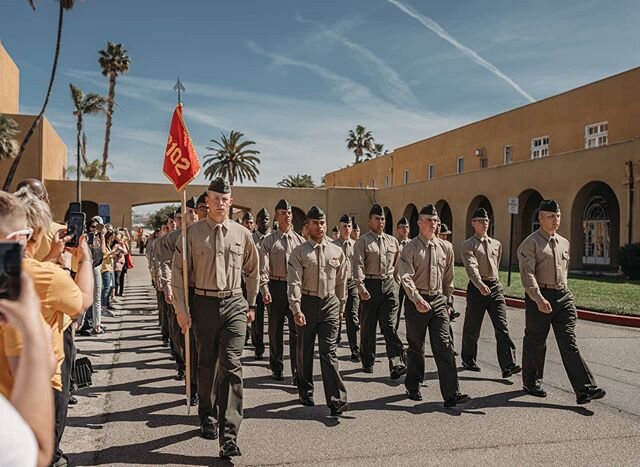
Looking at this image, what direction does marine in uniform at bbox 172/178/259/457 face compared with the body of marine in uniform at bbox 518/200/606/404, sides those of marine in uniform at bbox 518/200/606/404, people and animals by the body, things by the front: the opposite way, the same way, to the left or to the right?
the same way

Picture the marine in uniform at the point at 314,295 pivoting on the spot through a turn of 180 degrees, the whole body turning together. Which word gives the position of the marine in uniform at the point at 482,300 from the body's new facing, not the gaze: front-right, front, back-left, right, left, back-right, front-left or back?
front-right

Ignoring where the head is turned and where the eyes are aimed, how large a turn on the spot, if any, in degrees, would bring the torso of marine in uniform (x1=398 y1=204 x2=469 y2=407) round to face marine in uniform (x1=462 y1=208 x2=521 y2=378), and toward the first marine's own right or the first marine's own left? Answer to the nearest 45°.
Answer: approximately 90° to the first marine's own left

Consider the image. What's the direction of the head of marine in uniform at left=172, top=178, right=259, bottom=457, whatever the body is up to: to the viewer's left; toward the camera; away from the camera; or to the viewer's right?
toward the camera

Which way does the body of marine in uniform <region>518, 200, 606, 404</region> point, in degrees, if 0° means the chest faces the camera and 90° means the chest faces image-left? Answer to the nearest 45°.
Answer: approximately 315°

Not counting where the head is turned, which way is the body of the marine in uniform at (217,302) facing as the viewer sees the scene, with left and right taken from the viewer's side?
facing the viewer

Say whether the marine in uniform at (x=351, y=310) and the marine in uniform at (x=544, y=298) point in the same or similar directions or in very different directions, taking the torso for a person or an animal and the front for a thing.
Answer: same or similar directions

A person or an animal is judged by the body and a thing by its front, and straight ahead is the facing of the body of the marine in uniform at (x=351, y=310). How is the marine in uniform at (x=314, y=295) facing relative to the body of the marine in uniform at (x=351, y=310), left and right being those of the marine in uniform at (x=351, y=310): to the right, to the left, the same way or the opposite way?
the same way

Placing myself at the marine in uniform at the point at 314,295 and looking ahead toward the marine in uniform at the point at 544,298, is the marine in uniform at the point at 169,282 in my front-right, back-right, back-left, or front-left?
back-left

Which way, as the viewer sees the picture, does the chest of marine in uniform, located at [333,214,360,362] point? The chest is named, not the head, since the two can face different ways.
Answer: toward the camera

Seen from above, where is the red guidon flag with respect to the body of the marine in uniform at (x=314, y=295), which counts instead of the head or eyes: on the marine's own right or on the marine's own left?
on the marine's own right

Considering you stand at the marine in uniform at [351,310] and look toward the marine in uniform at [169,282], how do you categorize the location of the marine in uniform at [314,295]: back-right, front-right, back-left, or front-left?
front-left

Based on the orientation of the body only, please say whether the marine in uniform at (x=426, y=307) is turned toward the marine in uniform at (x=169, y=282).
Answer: no

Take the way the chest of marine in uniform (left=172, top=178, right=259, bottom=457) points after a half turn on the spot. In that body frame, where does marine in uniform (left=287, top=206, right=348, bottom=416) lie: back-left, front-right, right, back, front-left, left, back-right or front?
front-right

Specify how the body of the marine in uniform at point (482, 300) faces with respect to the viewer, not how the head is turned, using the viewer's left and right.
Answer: facing the viewer and to the right of the viewer

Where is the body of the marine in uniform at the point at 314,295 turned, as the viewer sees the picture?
toward the camera

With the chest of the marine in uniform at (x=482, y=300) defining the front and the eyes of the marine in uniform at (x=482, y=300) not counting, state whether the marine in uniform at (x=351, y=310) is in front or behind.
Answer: behind

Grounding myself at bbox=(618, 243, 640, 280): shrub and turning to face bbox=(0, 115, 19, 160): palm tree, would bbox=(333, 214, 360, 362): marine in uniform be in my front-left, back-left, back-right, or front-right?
front-left

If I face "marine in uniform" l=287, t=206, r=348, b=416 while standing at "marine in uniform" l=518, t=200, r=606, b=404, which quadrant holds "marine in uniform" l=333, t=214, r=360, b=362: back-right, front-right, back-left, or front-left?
front-right

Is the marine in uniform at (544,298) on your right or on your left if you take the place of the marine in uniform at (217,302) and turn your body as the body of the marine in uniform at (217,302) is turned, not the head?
on your left

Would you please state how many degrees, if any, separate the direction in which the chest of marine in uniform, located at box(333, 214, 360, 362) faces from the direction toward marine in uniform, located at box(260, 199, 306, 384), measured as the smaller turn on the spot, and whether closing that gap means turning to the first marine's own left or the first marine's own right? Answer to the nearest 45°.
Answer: approximately 45° to the first marine's own right
